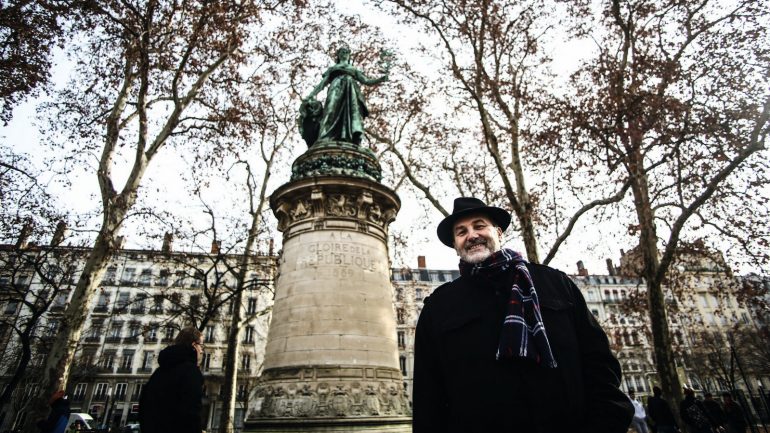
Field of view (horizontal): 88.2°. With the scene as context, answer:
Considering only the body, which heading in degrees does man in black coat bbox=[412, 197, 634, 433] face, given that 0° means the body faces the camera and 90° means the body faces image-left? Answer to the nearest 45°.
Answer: approximately 0°

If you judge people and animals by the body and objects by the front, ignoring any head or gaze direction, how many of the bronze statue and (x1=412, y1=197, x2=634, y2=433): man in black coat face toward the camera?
2

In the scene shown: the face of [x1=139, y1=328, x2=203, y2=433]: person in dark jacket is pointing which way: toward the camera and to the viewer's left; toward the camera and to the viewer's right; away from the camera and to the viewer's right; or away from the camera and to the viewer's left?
away from the camera and to the viewer's right

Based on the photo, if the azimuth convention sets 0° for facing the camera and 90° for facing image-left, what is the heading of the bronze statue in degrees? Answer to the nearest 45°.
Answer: approximately 0°

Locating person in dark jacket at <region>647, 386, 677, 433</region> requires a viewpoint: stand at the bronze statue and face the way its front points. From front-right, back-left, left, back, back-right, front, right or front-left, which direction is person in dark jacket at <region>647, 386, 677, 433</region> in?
left

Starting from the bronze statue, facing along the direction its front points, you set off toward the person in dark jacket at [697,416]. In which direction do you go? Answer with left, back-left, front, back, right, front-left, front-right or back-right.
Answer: left

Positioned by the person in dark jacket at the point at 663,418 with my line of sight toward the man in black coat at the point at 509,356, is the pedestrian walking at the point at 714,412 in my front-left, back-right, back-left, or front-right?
back-left
